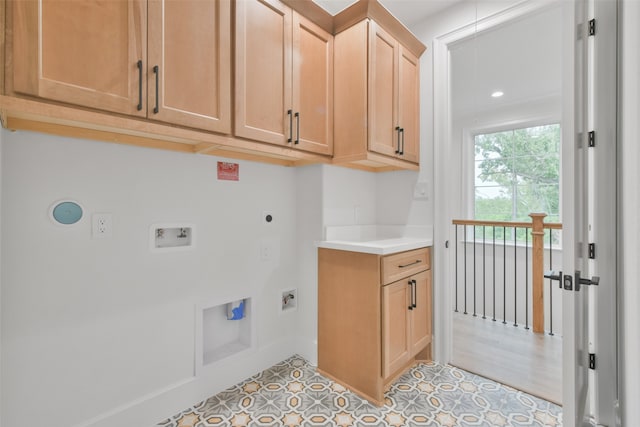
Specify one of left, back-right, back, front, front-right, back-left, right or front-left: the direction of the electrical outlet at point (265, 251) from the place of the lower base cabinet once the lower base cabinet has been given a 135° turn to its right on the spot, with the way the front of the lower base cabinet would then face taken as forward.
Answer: front

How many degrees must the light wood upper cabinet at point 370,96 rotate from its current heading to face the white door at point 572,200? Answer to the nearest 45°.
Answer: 0° — it already faces it

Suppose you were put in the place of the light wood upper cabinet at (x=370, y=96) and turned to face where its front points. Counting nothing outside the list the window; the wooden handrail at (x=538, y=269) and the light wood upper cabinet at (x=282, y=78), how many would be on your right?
1

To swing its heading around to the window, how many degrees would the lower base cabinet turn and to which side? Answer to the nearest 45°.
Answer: approximately 90° to its left

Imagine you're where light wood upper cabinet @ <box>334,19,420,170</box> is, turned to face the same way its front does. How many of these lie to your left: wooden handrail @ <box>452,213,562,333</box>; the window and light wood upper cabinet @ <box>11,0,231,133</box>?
2

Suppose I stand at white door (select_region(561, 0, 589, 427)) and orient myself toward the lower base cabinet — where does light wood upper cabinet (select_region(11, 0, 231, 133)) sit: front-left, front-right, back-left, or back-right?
front-left

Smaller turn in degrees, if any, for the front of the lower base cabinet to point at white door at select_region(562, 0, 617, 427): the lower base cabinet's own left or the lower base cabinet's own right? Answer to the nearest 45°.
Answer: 0° — it already faces it

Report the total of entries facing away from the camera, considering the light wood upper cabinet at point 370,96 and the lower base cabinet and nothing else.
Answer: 0

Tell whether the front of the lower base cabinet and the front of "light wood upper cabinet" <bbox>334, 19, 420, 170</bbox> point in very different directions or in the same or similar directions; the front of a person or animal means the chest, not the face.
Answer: same or similar directions

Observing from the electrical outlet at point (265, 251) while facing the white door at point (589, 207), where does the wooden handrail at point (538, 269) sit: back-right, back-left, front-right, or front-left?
front-left

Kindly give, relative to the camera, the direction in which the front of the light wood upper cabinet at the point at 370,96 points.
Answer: facing the viewer and to the right of the viewer

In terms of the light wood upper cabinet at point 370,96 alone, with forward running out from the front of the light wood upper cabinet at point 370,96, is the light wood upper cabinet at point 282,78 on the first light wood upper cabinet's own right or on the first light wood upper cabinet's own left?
on the first light wood upper cabinet's own right

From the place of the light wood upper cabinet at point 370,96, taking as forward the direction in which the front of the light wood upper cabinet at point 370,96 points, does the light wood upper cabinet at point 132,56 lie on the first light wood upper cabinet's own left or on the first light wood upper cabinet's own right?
on the first light wood upper cabinet's own right

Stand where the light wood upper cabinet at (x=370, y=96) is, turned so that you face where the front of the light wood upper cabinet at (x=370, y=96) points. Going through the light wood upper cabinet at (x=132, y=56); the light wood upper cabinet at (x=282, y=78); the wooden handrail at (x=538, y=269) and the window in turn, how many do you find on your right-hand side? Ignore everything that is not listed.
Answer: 2
